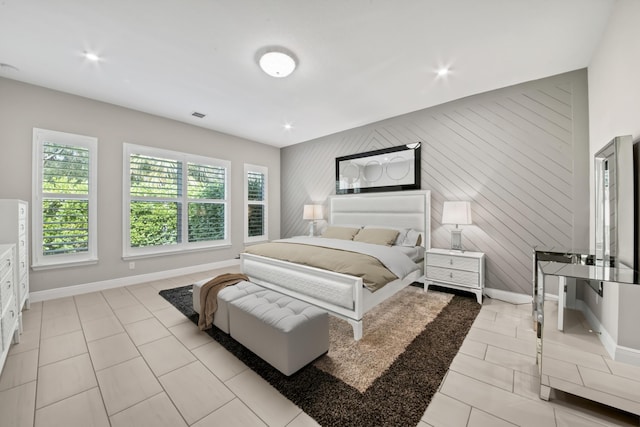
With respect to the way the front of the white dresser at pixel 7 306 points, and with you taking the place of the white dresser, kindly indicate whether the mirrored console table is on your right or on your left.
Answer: on your right

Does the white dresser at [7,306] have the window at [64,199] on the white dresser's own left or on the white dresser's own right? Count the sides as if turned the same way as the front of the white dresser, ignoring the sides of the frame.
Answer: on the white dresser's own left

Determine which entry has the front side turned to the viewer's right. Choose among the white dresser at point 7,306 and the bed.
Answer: the white dresser

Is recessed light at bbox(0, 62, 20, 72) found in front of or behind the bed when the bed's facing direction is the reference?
in front

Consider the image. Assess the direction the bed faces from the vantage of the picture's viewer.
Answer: facing the viewer and to the left of the viewer

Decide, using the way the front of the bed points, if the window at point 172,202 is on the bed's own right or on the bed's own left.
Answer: on the bed's own right

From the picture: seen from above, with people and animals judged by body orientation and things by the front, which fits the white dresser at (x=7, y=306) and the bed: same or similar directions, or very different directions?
very different directions

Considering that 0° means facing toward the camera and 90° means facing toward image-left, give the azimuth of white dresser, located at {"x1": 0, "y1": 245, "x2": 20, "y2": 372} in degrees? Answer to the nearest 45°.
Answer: approximately 270°

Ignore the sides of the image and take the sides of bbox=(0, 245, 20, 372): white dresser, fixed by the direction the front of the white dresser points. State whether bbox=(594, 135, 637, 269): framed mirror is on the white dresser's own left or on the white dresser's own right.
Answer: on the white dresser's own right

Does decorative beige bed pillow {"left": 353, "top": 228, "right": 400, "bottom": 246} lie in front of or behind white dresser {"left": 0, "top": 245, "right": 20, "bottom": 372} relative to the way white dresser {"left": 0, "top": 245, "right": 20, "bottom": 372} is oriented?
in front

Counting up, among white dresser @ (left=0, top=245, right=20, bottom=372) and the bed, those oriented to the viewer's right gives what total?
1
